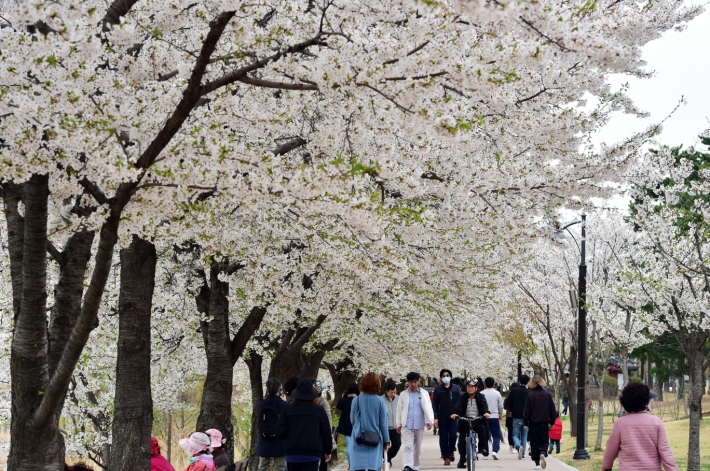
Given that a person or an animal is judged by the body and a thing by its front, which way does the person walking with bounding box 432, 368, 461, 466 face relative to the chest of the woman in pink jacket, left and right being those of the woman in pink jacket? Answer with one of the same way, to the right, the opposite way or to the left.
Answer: the opposite way

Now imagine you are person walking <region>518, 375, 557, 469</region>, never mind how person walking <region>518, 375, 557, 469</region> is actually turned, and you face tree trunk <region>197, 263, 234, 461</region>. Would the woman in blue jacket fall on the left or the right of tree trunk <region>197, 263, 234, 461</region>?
left

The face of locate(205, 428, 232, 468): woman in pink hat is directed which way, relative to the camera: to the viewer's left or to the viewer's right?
to the viewer's left

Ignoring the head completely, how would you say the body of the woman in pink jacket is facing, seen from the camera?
away from the camera

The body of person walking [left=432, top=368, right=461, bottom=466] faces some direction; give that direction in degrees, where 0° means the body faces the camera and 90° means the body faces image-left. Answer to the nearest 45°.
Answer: approximately 0°

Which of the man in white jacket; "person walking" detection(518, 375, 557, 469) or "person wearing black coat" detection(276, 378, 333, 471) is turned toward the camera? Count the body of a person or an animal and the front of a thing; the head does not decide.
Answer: the man in white jacket

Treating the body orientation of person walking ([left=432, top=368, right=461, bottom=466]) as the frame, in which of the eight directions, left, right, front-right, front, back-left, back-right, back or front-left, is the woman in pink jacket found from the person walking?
front

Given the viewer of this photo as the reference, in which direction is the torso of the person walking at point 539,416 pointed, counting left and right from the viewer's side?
facing away from the viewer

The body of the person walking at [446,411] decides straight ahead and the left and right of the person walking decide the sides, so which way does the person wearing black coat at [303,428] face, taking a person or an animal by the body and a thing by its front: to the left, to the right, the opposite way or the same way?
the opposite way

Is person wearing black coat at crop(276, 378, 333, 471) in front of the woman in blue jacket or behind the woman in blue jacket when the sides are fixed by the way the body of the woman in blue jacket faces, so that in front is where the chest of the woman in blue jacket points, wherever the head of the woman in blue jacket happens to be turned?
behind

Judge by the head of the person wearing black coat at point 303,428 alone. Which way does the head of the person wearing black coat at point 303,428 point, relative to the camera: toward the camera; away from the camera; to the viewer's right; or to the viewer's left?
away from the camera
